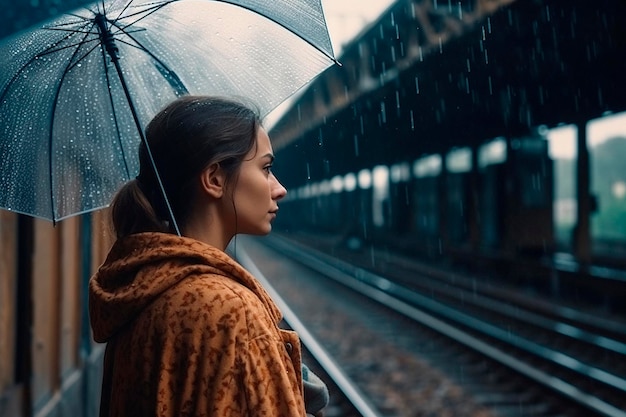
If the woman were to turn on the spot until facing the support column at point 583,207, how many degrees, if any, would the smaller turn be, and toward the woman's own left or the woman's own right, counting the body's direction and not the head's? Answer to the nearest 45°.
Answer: approximately 45° to the woman's own left

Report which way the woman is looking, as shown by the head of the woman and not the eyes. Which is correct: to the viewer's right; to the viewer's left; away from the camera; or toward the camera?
to the viewer's right

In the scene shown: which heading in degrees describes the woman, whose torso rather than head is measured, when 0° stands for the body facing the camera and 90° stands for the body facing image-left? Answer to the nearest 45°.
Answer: approximately 270°
